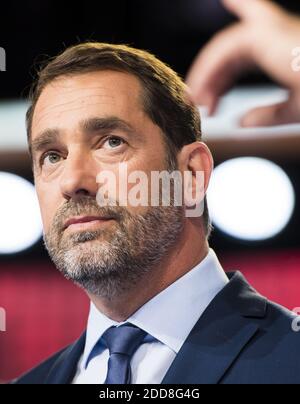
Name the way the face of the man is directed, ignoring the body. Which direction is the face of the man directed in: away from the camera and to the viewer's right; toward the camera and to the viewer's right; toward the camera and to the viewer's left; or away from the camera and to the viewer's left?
toward the camera and to the viewer's left

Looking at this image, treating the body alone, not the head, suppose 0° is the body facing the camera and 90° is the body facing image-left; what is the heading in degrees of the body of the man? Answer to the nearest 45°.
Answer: approximately 45°
